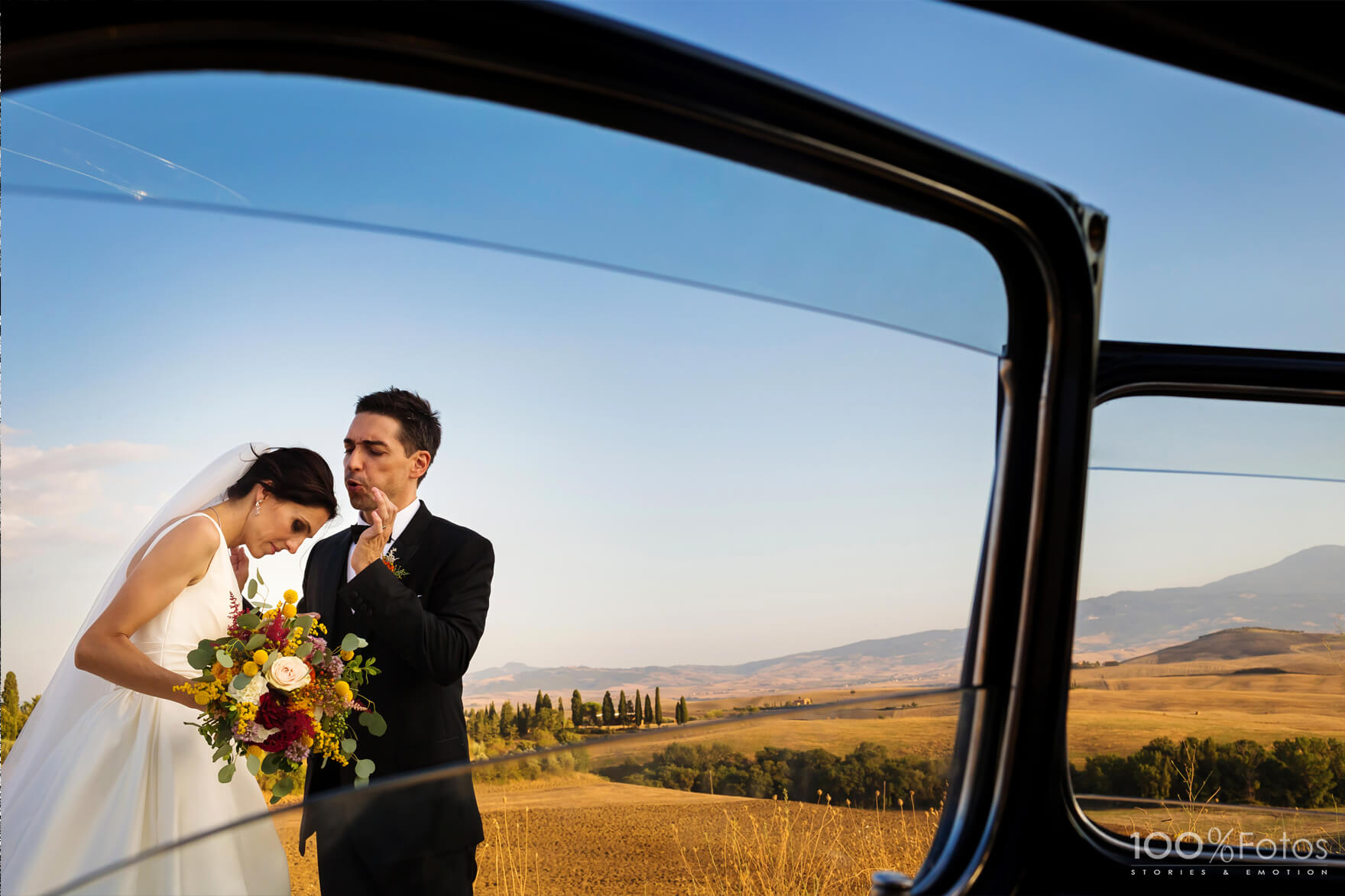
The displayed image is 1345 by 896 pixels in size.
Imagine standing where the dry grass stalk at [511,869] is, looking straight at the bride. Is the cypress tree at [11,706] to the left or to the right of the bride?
right

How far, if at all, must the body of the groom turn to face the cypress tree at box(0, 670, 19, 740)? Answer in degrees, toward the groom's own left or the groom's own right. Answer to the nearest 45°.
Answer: approximately 90° to the groom's own right

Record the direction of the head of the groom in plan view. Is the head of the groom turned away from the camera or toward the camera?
toward the camera

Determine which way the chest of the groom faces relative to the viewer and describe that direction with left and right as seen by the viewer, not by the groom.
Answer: facing the viewer and to the left of the viewer

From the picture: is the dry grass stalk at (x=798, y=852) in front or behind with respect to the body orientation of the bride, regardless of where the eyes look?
in front

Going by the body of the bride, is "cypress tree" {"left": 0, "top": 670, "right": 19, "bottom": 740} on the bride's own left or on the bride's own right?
on the bride's own left

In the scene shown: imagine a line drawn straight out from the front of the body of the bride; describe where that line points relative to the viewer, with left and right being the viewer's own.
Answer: facing to the right of the viewer

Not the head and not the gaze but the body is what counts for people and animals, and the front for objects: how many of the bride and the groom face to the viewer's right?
1

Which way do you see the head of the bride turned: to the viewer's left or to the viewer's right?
to the viewer's right
